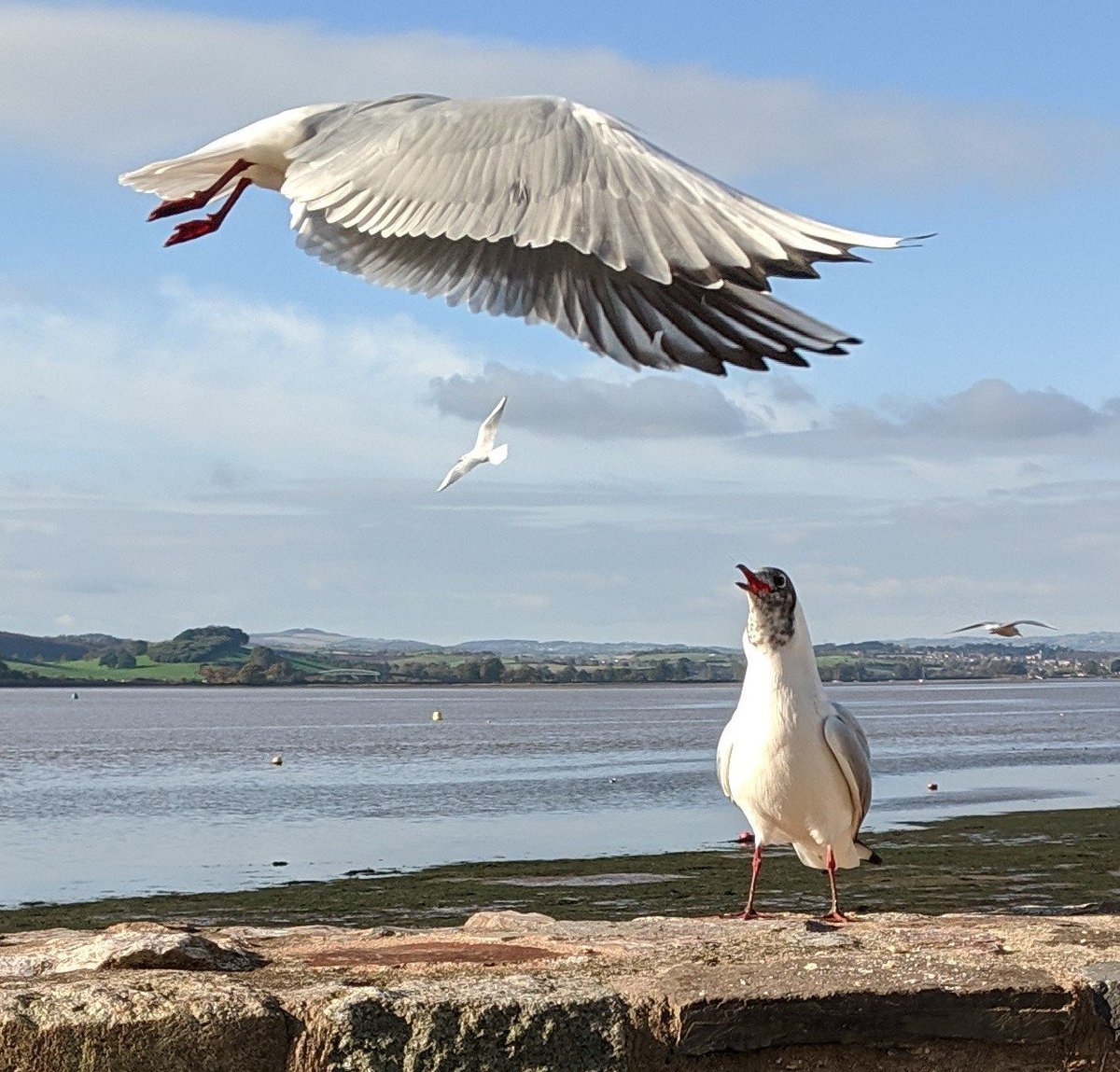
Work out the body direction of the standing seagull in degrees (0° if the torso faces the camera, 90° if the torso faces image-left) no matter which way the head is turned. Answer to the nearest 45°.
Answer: approximately 45°

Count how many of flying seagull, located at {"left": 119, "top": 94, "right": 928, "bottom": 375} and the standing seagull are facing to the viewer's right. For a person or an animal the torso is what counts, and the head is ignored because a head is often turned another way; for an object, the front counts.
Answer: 1

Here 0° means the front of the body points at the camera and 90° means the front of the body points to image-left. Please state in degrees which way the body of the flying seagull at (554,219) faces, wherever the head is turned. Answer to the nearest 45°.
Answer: approximately 270°
